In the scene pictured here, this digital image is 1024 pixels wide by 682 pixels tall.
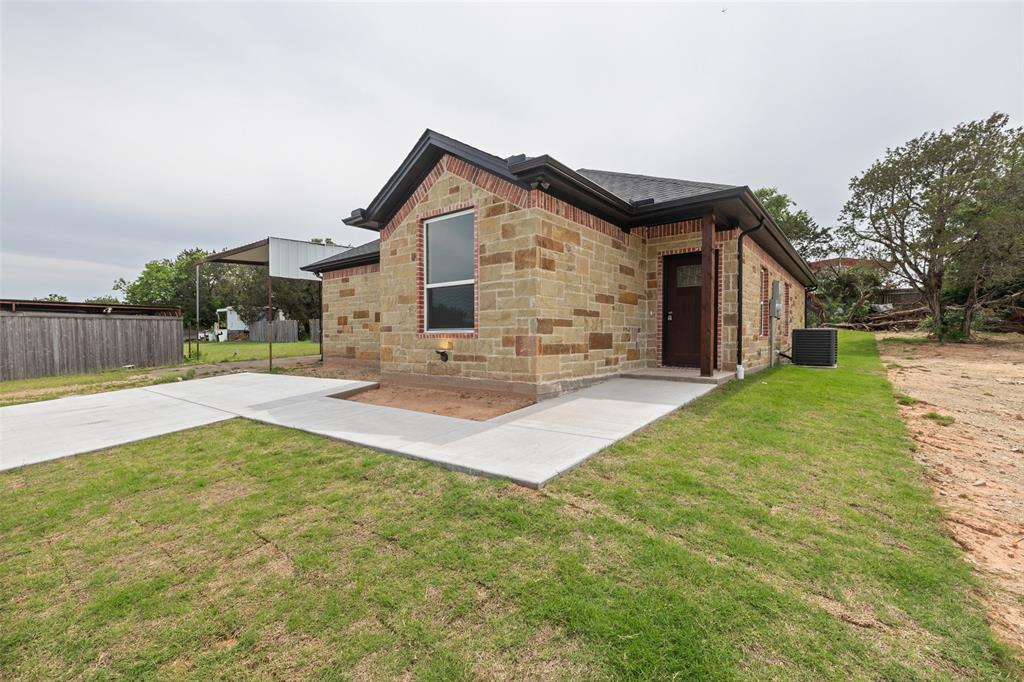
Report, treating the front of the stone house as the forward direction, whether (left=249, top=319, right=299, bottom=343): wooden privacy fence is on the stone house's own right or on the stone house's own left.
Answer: on the stone house's own right

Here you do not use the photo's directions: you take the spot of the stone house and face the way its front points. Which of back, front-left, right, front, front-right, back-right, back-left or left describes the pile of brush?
back

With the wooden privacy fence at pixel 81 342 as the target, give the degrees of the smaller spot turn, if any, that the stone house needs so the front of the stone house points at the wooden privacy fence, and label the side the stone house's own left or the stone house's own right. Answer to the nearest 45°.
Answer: approximately 45° to the stone house's own right

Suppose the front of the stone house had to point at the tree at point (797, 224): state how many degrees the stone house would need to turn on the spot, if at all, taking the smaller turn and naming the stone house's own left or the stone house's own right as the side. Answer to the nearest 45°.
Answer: approximately 180°

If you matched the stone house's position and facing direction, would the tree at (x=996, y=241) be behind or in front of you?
behind

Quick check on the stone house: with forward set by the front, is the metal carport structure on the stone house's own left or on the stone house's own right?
on the stone house's own right

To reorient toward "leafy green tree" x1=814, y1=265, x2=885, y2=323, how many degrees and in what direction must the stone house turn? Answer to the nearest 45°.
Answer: approximately 180°
